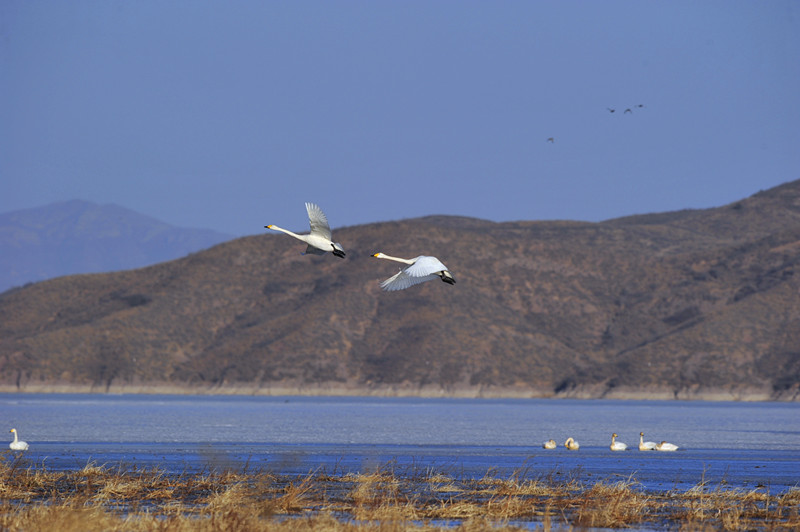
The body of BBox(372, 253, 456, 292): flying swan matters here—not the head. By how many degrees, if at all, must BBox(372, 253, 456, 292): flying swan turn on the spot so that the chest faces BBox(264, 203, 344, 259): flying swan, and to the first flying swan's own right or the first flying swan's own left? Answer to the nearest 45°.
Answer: approximately 45° to the first flying swan's own right

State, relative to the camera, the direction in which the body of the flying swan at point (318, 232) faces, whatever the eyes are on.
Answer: to the viewer's left

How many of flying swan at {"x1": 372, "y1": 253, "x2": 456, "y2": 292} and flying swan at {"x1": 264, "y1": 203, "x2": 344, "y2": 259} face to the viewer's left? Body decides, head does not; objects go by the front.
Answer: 2

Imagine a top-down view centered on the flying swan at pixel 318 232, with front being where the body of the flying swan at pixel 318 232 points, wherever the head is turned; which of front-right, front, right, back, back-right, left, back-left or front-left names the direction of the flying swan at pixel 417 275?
back-left

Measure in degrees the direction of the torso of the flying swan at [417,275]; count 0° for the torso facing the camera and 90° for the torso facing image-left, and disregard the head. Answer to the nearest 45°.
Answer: approximately 90°
